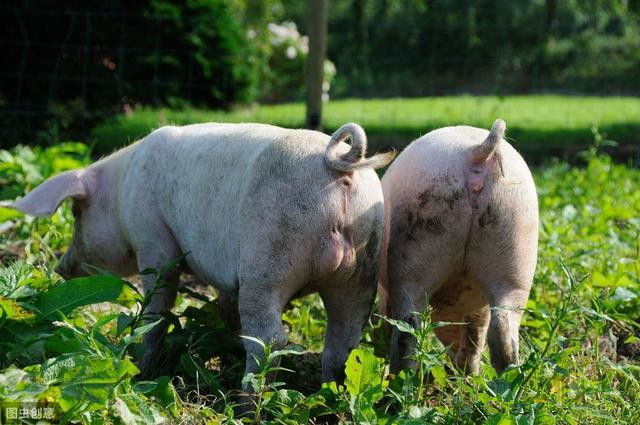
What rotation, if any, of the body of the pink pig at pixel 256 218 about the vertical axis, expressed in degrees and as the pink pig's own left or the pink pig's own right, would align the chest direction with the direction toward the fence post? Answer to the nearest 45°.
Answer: approximately 45° to the pink pig's own right

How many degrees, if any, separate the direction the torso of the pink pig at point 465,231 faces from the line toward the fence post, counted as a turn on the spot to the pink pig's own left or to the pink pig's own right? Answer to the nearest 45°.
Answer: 0° — it already faces it

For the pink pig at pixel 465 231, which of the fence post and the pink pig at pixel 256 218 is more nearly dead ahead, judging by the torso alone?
the fence post

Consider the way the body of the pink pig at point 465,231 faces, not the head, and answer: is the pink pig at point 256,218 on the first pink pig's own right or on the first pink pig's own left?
on the first pink pig's own left

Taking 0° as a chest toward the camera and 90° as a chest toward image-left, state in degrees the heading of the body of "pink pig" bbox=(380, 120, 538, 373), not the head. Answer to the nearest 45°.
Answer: approximately 180°

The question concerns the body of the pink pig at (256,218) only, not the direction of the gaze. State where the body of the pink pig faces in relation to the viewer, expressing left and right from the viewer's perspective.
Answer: facing away from the viewer and to the left of the viewer

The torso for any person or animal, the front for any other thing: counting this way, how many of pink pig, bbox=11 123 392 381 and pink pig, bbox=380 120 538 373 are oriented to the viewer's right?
0

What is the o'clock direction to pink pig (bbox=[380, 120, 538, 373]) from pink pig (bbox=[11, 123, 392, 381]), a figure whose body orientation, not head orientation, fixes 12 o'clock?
pink pig (bbox=[380, 120, 538, 373]) is roughly at 5 o'clock from pink pig (bbox=[11, 123, 392, 381]).
